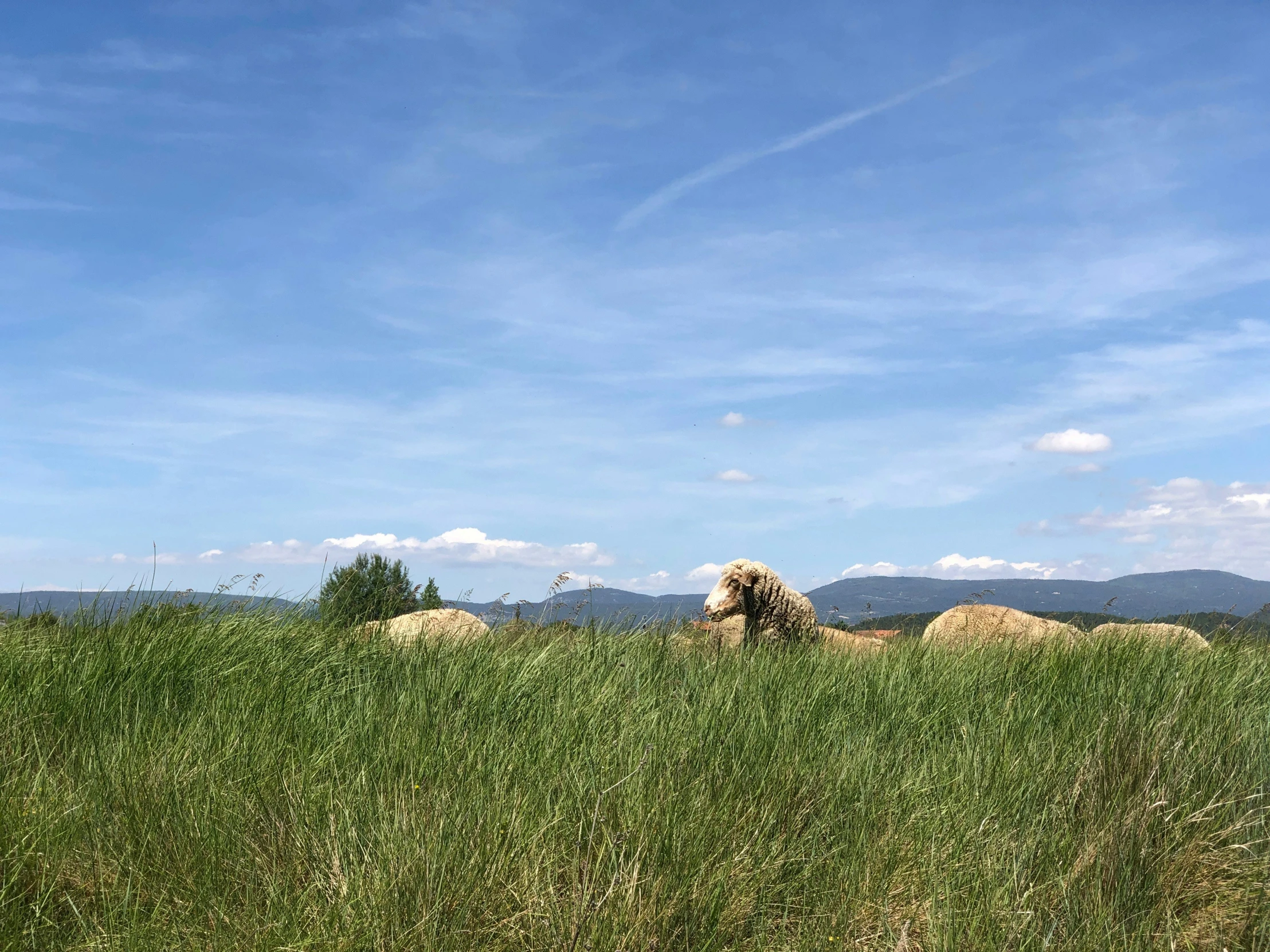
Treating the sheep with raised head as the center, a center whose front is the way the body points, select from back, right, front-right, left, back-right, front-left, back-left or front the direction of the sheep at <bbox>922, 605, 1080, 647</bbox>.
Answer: back

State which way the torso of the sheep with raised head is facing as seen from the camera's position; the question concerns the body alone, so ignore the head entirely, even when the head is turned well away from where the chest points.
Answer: to the viewer's left

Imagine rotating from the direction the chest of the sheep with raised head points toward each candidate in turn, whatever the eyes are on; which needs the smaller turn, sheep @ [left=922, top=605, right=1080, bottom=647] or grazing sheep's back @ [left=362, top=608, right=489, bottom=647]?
the grazing sheep's back
